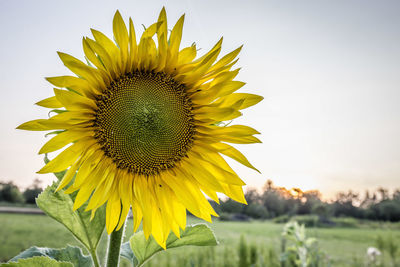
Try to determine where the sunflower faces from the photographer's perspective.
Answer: facing the viewer
